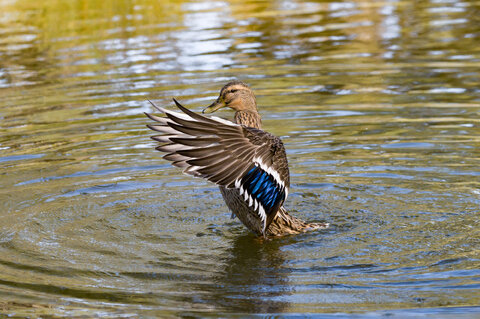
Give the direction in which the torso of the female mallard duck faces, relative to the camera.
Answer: to the viewer's left
